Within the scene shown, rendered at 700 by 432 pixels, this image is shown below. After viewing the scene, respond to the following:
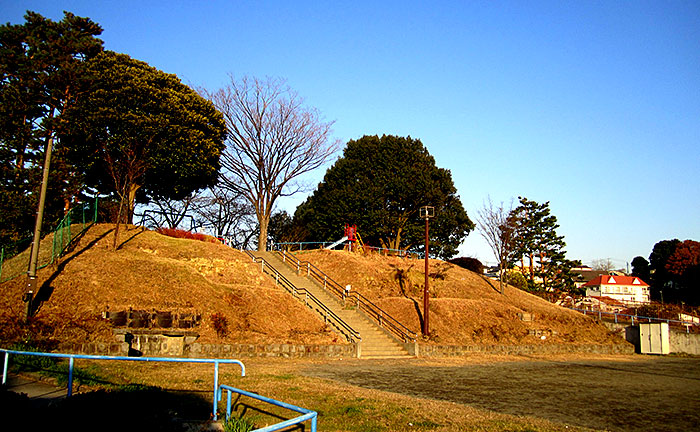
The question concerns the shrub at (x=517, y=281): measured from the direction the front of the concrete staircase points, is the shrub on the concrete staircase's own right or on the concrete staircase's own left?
on the concrete staircase's own left

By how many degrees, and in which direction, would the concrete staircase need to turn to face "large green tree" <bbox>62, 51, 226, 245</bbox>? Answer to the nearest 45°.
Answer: approximately 180°

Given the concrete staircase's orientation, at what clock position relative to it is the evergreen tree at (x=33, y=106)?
The evergreen tree is roughly at 5 o'clock from the concrete staircase.

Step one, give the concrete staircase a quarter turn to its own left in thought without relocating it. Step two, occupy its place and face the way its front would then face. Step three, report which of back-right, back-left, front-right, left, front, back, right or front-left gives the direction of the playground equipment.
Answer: front-left

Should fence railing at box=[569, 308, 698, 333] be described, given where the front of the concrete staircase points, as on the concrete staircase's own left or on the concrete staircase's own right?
on the concrete staircase's own left

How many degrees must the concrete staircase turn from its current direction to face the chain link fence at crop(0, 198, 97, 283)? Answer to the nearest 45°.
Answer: approximately 135° to its right

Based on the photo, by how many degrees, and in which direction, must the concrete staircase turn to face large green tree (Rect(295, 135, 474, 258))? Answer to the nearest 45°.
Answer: approximately 135° to its left

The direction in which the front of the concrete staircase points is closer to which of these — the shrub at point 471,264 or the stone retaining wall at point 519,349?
the stone retaining wall

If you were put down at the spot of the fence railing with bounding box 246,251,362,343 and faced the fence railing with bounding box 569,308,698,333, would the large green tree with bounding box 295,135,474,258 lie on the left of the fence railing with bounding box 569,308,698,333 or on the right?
left

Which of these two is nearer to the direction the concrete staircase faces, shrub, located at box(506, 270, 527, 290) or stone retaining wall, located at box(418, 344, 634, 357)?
the stone retaining wall

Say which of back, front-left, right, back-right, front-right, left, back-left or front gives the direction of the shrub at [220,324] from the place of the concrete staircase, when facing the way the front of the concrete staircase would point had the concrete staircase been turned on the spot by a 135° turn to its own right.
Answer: front-left

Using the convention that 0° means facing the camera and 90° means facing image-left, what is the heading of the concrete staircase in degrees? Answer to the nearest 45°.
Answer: approximately 315°
